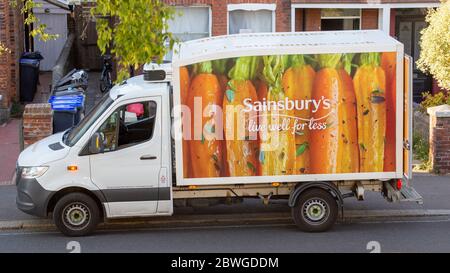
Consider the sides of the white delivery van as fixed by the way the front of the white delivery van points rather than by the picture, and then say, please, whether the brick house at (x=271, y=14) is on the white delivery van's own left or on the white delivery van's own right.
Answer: on the white delivery van's own right

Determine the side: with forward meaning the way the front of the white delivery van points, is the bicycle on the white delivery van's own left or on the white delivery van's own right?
on the white delivery van's own right

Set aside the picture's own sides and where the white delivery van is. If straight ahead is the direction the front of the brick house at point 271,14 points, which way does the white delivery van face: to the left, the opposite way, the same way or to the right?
to the right

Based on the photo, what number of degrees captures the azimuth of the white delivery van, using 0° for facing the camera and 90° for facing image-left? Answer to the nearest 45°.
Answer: approximately 90°

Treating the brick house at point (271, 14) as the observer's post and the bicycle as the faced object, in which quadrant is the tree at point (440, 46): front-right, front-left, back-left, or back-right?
back-left

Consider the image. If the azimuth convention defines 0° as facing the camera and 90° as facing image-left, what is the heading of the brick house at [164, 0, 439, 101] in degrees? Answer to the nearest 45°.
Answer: approximately 0°

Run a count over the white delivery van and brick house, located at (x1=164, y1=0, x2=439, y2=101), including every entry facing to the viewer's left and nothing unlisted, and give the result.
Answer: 1

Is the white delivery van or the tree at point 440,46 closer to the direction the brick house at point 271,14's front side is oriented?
the white delivery van

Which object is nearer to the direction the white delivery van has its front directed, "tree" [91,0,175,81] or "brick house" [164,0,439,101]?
the tree
